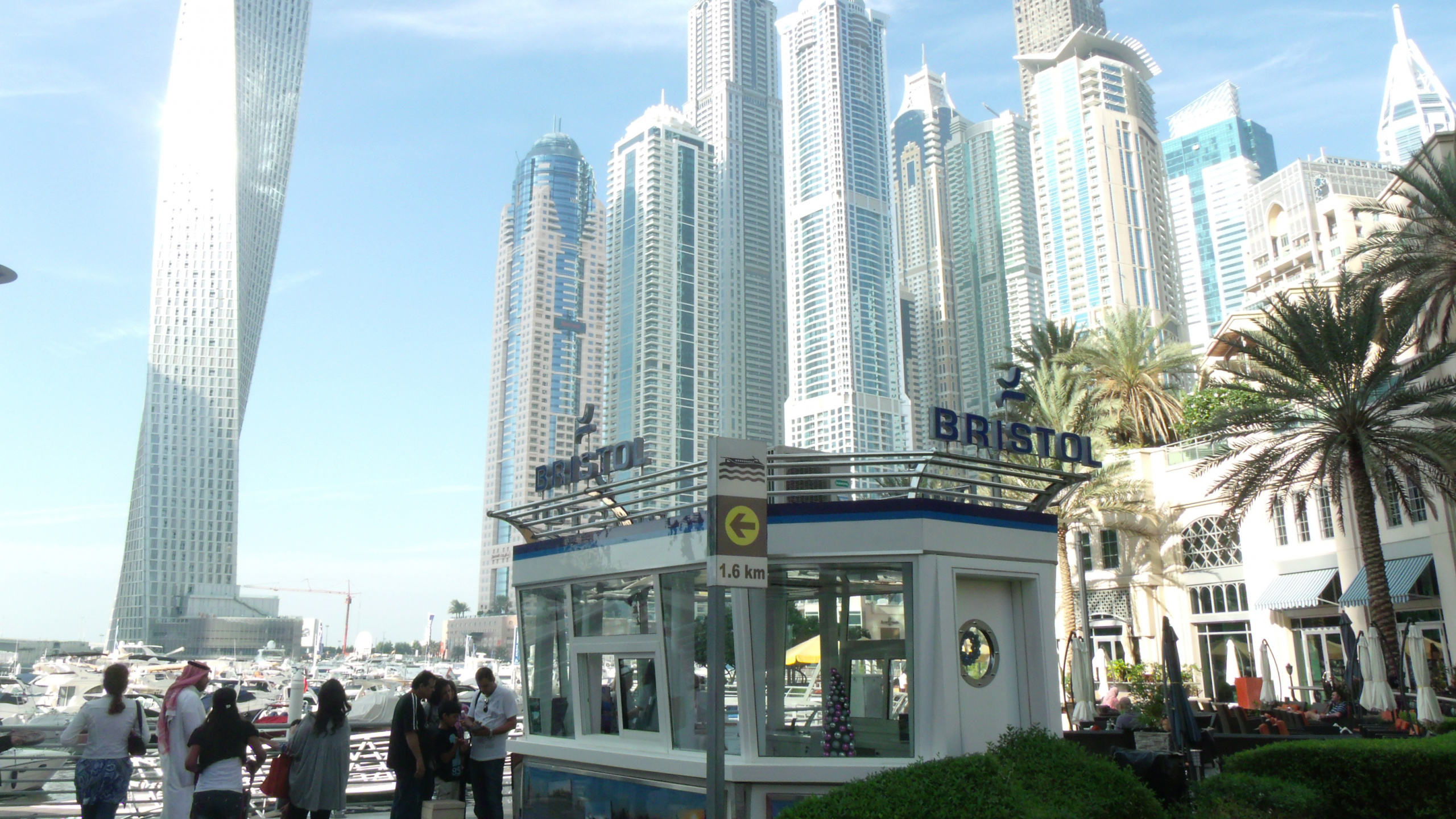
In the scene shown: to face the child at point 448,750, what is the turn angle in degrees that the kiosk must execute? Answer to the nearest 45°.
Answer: approximately 45° to its right

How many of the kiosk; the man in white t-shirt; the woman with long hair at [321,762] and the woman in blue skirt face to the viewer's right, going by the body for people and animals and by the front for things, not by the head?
0

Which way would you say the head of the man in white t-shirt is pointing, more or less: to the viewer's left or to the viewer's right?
to the viewer's left

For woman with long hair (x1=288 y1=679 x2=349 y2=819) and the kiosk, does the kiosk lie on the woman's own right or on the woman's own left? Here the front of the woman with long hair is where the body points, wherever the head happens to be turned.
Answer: on the woman's own right

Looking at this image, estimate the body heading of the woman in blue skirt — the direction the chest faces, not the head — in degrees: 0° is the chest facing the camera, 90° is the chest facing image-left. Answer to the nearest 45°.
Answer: approximately 180°

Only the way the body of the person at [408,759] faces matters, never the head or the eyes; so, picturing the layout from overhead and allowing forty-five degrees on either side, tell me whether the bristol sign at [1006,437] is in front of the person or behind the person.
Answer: in front

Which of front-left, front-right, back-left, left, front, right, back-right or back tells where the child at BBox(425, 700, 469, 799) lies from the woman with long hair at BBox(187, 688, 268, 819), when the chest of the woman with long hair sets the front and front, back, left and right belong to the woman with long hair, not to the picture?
front-right

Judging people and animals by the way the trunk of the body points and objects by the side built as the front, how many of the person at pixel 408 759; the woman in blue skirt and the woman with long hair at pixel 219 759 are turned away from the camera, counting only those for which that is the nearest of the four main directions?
2

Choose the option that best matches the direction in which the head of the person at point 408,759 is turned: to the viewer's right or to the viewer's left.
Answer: to the viewer's right

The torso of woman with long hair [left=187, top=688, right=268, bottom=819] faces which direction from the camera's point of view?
away from the camera

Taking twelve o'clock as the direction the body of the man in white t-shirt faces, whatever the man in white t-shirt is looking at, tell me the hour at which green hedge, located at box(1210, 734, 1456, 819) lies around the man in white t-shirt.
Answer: The green hedge is roughly at 8 o'clock from the man in white t-shirt.

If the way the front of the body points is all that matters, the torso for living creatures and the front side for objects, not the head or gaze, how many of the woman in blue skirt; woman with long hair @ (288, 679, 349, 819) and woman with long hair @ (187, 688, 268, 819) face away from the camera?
3
